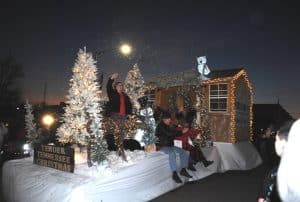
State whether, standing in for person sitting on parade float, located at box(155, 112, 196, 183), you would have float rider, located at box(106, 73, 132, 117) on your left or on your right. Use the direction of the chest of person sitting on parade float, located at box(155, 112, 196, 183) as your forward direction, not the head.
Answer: on your right

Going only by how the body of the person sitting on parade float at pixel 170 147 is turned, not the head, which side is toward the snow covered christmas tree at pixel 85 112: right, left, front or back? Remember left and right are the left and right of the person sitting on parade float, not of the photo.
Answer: right

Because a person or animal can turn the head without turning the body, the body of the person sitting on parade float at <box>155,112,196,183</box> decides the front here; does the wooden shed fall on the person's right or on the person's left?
on the person's left

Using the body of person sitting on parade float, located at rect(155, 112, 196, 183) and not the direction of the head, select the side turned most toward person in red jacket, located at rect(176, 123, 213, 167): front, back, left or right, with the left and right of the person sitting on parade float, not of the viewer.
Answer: left

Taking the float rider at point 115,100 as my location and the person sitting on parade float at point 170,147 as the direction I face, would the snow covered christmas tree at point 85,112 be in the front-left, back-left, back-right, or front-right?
back-right

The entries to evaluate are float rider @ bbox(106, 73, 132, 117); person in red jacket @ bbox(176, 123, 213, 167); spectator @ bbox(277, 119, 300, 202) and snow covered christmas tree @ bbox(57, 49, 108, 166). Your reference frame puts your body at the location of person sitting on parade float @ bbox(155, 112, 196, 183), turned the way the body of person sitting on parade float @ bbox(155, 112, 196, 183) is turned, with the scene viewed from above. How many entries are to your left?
1

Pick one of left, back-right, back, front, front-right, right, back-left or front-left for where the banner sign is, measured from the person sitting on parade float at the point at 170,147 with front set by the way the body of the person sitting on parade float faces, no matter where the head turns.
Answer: right

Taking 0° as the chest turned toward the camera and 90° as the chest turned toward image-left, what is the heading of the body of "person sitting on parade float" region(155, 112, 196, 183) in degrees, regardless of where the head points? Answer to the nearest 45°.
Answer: approximately 315°

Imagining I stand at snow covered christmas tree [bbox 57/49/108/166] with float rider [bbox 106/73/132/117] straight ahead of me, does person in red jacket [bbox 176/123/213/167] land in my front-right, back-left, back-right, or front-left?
front-right

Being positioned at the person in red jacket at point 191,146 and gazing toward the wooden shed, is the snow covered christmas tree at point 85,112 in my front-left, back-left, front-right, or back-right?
back-left
